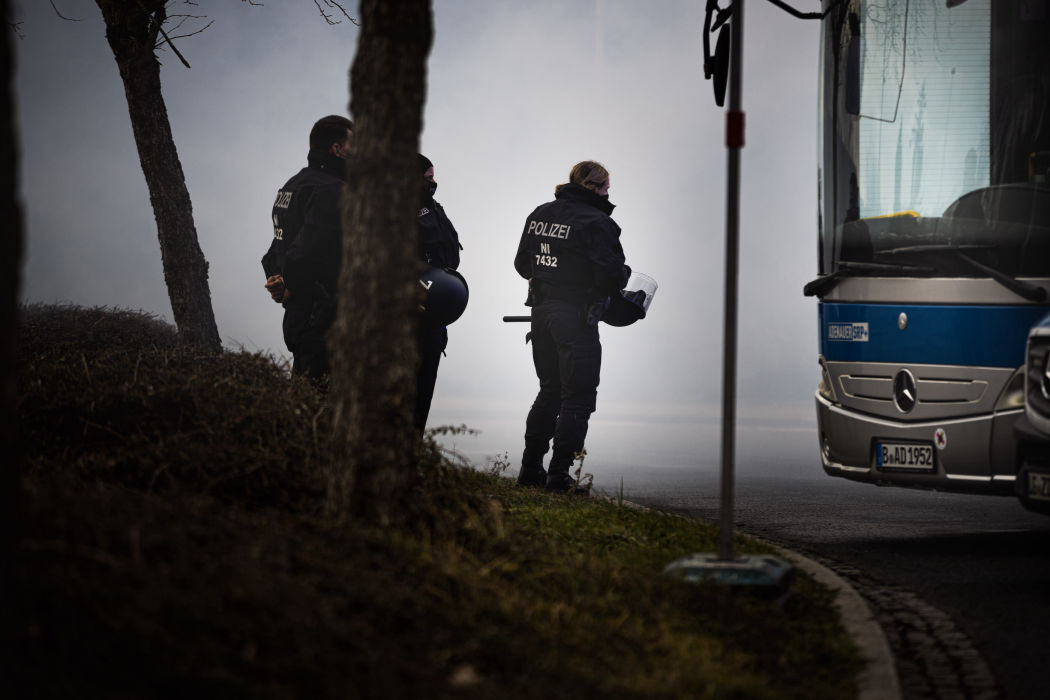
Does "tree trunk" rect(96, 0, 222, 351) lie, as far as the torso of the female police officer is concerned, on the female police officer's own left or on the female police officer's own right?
on the female police officer's own left

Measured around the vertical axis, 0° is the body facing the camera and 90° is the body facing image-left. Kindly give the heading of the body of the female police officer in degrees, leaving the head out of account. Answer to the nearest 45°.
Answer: approximately 225°

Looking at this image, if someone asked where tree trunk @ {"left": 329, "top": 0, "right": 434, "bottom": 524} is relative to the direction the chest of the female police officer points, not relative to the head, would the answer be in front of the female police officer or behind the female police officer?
behind

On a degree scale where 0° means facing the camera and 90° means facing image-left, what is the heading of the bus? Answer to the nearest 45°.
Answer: approximately 45°

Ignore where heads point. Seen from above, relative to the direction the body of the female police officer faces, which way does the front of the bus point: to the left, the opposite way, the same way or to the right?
the opposite way

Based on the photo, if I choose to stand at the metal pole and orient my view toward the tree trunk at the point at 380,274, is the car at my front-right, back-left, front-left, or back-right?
back-right

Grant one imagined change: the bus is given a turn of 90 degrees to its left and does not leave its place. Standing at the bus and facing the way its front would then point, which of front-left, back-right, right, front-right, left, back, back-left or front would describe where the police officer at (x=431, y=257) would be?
back-right

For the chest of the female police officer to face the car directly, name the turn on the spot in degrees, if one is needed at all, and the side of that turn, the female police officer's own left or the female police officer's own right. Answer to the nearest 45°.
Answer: approximately 90° to the female police officer's own right

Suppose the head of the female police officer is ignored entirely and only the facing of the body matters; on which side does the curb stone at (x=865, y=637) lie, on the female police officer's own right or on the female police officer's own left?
on the female police officer's own right

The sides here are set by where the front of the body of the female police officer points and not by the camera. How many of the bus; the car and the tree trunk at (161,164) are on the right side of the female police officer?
2
